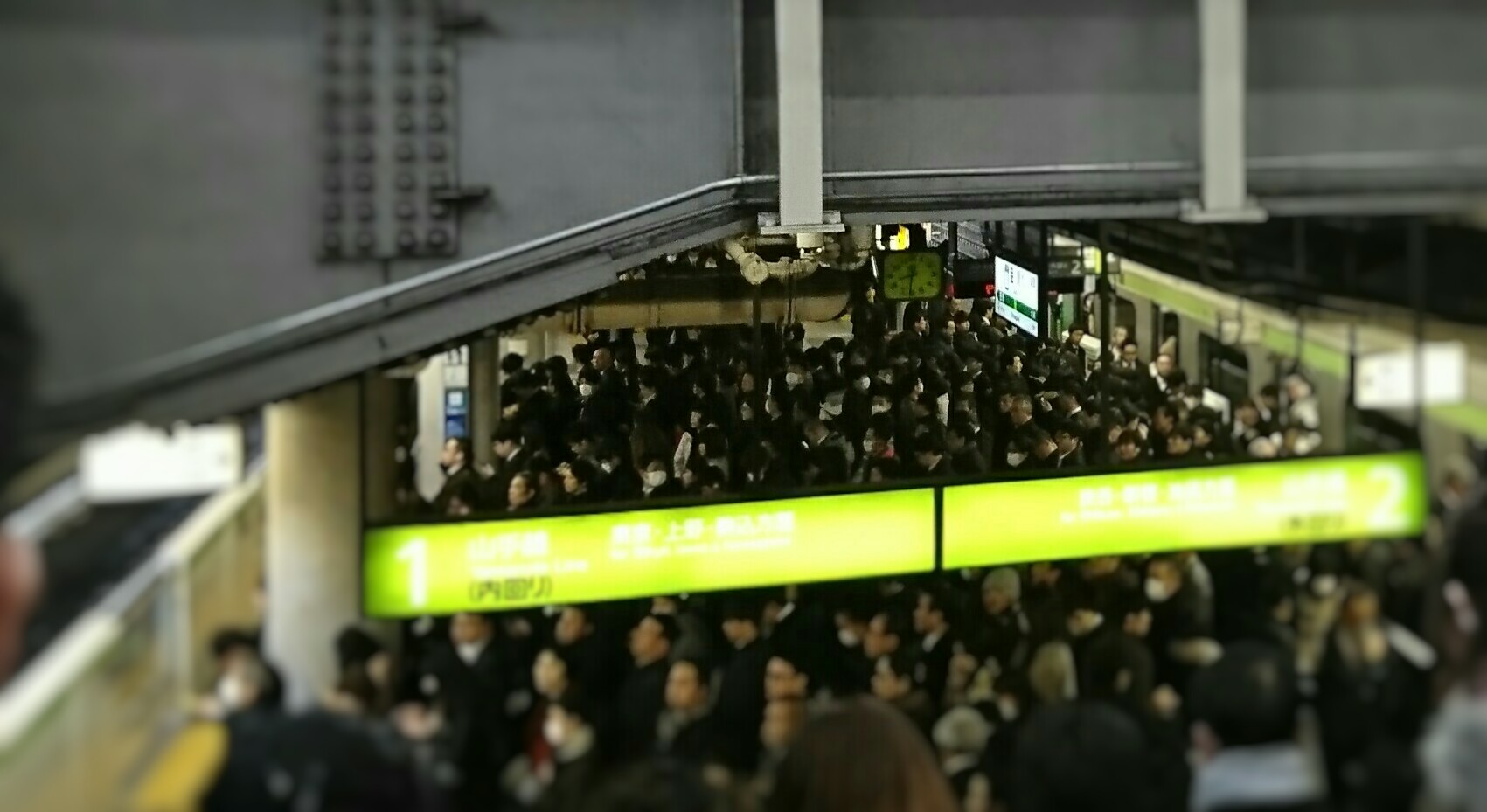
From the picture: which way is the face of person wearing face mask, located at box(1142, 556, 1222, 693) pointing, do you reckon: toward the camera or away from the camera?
toward the camera

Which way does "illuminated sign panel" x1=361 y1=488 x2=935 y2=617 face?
toward the camera

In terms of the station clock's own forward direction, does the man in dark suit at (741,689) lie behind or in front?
in front

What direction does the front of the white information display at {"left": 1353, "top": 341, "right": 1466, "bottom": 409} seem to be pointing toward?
toward the camera

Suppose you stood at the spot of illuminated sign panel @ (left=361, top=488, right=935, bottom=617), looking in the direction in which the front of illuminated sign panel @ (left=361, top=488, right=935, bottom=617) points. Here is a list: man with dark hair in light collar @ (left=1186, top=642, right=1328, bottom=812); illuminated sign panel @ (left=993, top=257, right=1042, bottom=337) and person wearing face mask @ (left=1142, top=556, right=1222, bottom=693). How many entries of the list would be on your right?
0

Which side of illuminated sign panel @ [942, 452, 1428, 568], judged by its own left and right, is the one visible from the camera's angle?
front

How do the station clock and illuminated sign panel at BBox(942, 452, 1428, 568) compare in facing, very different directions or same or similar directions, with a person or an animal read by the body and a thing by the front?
same or similar directions

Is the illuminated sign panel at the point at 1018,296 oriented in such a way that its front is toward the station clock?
no

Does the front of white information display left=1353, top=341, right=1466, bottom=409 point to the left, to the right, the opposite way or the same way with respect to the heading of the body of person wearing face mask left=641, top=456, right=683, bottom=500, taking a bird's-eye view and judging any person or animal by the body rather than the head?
the same way

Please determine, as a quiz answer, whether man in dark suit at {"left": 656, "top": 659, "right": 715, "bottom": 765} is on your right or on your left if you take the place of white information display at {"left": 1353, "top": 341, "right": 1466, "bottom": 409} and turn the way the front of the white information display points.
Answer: on your right

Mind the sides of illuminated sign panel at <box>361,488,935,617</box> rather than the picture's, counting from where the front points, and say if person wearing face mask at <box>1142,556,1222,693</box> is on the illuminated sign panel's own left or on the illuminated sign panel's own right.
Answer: on the illuminated sign panel's own left

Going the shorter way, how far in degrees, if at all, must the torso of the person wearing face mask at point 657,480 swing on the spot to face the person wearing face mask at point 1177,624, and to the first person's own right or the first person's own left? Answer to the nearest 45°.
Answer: approximately 90° to the first person's own left

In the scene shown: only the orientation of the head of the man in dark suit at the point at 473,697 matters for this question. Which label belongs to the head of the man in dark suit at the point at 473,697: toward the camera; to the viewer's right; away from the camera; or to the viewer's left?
toward the camera

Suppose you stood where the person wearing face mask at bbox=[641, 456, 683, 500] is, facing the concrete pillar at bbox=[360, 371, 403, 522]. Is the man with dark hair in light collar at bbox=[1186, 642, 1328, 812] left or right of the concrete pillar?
left

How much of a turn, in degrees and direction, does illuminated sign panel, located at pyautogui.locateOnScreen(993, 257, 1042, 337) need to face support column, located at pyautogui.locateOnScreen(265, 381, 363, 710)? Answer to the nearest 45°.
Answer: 0° — it already faces it

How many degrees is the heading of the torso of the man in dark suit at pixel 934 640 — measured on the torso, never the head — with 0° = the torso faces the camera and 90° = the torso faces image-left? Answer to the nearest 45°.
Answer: approximately 45°

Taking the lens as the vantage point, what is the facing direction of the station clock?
facing the viewer
